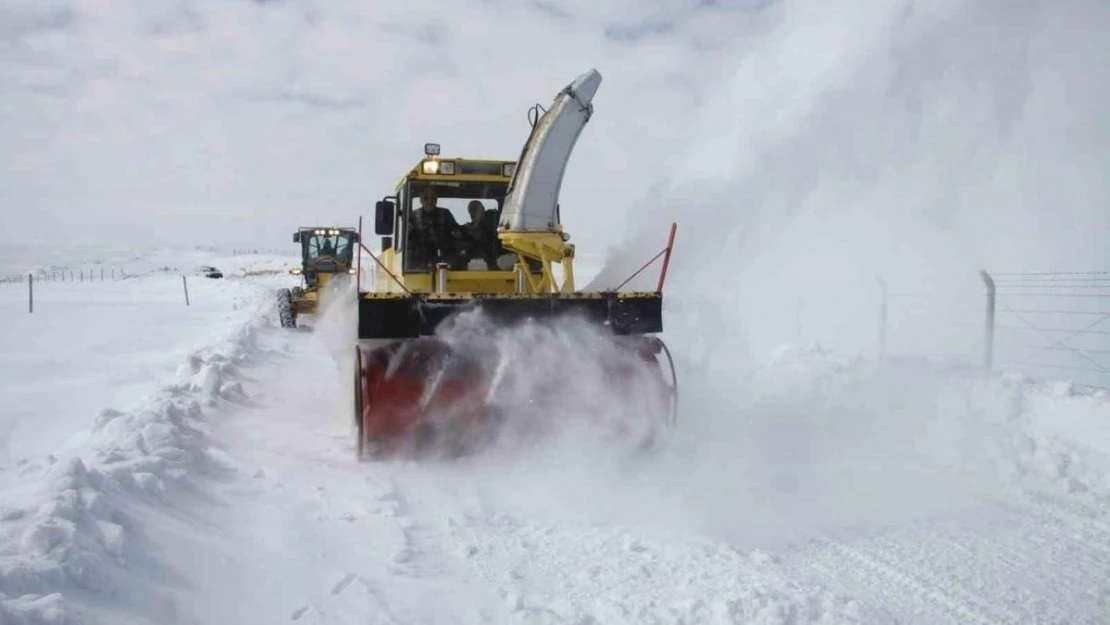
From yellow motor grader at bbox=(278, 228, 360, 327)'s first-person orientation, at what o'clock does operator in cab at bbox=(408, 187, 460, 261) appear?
The operator in cab is roughly at 12 o'clock from the yellow motor grader.

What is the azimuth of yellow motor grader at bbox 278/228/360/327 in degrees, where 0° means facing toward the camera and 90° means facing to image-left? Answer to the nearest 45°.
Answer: approximately 0°

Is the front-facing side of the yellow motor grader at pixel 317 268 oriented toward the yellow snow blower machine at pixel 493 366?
yes

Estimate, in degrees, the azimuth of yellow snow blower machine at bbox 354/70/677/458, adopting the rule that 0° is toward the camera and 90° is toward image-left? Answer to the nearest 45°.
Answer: approximately 0°

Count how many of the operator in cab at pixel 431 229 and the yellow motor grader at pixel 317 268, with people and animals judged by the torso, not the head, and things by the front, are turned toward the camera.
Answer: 2

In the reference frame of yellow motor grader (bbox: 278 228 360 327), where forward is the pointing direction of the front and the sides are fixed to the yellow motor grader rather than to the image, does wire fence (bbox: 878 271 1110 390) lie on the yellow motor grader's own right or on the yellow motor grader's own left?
on the yellow motor grader's own left

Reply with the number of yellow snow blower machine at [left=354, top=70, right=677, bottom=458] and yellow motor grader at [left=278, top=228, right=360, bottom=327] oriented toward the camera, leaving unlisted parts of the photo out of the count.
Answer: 2

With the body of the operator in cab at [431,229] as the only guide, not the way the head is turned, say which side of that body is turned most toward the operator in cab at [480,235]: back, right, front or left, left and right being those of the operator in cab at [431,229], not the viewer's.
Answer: left

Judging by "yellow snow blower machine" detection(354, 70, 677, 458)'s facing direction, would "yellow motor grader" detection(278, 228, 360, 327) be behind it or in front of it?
behind
